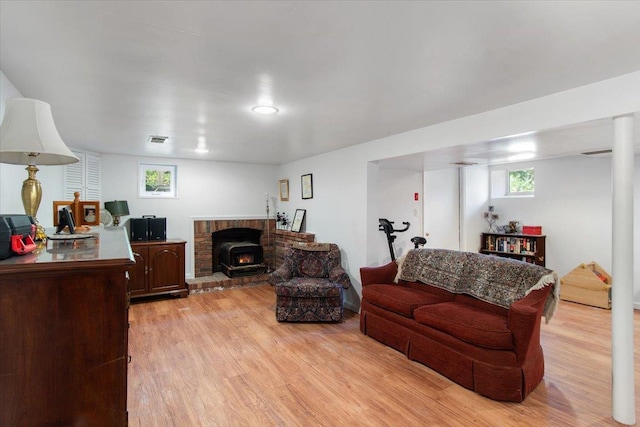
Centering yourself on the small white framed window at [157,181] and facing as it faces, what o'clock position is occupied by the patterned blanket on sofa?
The patterned blanket on sofa is roughly at 11 o'clock from the small white framed window.

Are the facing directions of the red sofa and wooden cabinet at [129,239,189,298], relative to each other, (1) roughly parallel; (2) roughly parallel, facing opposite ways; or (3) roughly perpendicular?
roughly perpendicular

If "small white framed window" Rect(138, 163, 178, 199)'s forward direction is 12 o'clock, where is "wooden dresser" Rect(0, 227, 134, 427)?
The wooden dresser is roughly at 12 o'clock from the small white framed window.

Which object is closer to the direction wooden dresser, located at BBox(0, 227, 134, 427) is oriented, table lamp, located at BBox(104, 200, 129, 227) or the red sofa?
the red sofa

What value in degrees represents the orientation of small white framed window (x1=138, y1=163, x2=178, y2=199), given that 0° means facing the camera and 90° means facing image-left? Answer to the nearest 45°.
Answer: approximately 0°

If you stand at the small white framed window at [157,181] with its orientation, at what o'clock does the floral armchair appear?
The floral armchair is roughly at 11 o'clock from the small white framed window.

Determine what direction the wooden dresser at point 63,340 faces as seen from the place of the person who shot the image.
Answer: facing to the right of the viewer

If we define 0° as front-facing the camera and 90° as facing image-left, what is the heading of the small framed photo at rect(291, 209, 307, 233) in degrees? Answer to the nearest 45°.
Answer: approximately 45°

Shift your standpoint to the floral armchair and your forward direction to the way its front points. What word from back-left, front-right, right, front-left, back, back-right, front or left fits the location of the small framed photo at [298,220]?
back

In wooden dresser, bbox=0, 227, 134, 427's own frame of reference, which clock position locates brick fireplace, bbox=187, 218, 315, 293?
The brick fireplace is roughly at 10 o'clock from the wooden dresser.
